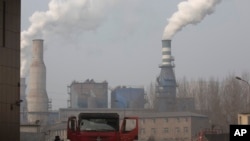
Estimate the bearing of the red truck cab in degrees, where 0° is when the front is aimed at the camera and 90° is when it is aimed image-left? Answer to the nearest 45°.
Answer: approximately 0°
